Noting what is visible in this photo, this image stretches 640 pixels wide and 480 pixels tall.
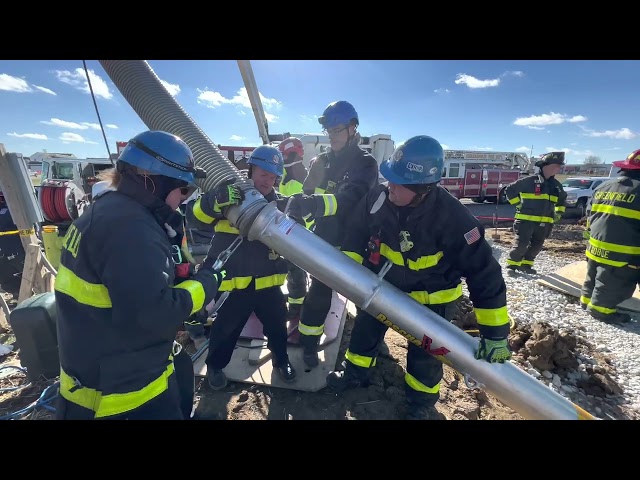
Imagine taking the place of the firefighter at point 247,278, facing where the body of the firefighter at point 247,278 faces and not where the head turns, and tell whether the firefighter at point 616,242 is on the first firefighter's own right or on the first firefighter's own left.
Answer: on the first firefighter's own left

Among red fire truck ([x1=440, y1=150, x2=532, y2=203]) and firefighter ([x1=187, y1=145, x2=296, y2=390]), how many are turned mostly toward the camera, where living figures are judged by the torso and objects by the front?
1

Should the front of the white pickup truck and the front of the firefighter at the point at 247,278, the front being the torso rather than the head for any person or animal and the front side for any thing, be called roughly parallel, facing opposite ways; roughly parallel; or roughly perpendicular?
roughly perpendicular

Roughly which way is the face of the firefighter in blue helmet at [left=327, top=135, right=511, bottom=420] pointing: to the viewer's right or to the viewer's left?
to the viewer's left

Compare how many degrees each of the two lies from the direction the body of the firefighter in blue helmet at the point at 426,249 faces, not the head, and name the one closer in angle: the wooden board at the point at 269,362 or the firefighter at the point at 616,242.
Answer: the wooden board

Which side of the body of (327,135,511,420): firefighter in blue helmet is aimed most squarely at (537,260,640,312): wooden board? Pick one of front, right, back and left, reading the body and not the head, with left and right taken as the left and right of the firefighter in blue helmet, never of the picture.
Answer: back

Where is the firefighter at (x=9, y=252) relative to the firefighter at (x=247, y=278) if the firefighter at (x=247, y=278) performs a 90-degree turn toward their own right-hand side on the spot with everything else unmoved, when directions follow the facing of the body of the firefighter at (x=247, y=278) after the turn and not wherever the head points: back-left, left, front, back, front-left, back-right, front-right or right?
front-right

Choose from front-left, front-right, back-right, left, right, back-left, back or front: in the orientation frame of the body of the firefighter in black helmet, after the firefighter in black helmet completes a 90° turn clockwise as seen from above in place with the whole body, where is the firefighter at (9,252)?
front
